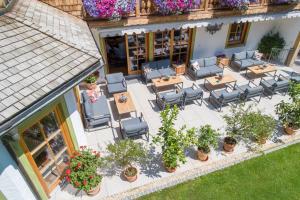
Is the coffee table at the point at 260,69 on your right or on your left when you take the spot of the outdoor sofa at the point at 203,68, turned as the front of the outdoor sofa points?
on your left

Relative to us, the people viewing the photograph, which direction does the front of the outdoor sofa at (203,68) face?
facing the viewer and to the right of the viewer

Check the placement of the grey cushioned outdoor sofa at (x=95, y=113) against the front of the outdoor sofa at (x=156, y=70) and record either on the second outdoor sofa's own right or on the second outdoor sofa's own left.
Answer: on the second outdoor sofa's own right

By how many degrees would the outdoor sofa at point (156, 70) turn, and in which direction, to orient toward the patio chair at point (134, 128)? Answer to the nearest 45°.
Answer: approximately 45° to its right

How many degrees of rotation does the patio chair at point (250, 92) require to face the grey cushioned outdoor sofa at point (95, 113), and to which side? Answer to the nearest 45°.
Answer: approximately 90° to its left

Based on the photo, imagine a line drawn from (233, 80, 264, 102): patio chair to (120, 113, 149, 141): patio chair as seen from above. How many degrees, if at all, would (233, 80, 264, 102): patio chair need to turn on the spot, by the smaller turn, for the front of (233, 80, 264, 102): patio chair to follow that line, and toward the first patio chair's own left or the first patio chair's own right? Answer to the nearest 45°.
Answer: approximately 90° to the first patio chair's own left

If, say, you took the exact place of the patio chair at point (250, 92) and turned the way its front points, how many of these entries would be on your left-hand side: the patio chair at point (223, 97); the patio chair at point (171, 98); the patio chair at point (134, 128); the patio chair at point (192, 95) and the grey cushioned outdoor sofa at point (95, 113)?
5

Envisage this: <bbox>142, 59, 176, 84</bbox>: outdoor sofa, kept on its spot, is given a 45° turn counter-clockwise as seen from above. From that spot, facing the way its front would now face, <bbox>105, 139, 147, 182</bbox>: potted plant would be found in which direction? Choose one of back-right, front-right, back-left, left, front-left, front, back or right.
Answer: right

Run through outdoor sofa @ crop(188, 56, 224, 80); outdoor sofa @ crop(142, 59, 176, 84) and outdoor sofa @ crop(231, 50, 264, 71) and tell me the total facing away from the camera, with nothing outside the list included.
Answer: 0

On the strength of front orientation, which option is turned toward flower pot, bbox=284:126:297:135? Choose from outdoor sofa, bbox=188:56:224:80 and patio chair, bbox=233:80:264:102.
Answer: the outdoor sofa

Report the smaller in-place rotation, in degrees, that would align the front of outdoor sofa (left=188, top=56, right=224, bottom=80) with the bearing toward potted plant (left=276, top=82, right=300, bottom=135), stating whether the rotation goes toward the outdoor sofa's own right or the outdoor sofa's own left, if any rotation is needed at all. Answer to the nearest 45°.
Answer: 0° — it already faces it

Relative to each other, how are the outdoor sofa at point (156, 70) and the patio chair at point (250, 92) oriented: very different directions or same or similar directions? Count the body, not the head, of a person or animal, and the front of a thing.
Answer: very different directions

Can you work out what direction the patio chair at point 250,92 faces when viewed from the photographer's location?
facing away from the viewer and to the left of the viewer

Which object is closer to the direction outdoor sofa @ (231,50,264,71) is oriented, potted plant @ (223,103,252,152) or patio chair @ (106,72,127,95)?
the potted plant

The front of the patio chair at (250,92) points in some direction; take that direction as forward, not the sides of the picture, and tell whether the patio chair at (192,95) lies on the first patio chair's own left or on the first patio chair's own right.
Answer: on the first patio chair's own left

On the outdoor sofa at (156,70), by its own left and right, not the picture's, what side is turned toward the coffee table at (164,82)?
front

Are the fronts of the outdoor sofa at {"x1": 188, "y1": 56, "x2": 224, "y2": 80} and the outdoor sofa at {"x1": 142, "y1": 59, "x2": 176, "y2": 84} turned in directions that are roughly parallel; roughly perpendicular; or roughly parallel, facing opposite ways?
roughly parallel
